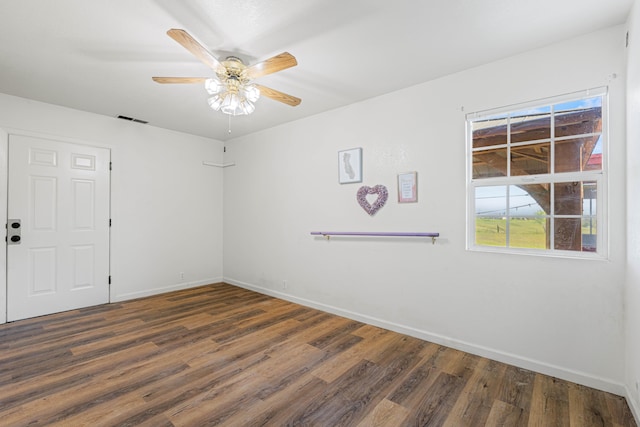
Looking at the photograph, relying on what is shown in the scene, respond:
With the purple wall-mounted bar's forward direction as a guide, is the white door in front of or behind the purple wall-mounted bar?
in front

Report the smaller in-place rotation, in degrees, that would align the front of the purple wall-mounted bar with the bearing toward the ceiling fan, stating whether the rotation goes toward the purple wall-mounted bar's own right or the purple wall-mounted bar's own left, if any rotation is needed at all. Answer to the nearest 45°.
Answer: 0° — it already faces it

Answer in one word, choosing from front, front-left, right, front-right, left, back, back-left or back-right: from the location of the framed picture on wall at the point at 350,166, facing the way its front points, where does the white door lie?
front-right

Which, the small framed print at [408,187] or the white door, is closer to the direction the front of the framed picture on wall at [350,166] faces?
the white door

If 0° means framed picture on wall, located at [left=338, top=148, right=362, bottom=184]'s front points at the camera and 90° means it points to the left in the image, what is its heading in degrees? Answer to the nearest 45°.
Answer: approximately 45°

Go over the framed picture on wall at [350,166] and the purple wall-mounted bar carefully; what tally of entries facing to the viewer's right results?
0

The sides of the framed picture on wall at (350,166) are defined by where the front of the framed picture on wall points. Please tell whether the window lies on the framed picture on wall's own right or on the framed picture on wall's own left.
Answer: on the framed picture on wall's own left

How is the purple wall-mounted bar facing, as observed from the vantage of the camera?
facing the viewer and to the left of the viewer

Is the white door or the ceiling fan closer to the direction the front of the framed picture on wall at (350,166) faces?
the ceiling fan

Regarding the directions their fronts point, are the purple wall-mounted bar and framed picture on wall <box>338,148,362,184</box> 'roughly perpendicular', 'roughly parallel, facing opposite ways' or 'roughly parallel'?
roughly parallel

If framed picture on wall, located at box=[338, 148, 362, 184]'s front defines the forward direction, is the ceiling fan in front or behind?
in front

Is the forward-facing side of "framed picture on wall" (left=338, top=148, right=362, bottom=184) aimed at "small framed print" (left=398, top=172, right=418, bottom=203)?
no
